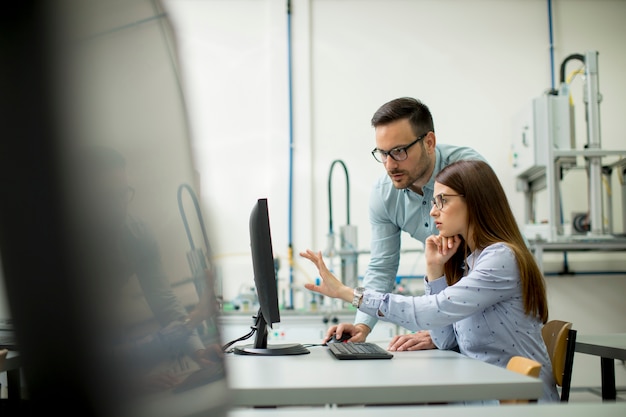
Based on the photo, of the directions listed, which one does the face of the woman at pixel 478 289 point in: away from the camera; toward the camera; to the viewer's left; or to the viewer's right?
to the viewer's left

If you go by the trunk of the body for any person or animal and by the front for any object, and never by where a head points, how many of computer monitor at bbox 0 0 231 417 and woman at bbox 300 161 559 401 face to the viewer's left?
1

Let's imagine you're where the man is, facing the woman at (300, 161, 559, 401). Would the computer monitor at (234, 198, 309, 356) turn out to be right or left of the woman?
right

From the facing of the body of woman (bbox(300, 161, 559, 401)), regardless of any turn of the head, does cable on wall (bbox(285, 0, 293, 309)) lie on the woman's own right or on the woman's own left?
on the woman's own right

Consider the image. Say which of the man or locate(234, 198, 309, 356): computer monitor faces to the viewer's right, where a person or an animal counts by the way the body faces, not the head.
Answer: the computer monitor

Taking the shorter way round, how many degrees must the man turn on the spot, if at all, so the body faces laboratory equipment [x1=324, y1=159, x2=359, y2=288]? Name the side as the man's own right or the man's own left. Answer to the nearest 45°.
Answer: approximately 135° to the man's own right

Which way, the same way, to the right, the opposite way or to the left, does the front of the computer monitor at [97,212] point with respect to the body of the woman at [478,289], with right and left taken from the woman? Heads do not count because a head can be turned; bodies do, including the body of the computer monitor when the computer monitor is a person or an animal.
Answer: the opposite way

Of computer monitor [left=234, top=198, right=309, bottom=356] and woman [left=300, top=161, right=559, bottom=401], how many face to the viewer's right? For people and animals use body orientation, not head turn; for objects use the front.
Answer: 1

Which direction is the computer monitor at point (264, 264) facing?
to the viewer's right

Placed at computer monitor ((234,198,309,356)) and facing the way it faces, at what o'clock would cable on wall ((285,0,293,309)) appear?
The cable on wall is roughly at 9 o'clock from the computer monitor.

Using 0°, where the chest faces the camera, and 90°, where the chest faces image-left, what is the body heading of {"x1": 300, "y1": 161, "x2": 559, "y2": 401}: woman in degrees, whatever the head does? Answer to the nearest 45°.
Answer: approximately 90°

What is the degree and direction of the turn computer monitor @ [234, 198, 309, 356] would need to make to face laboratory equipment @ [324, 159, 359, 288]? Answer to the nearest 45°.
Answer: approximately 90° to its left

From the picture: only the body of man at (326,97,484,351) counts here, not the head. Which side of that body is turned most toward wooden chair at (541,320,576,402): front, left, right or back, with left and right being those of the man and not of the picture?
left

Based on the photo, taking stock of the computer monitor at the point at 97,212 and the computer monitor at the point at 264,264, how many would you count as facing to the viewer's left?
0
